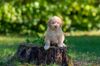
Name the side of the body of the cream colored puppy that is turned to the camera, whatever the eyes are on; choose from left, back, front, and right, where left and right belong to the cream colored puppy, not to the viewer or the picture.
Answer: front
